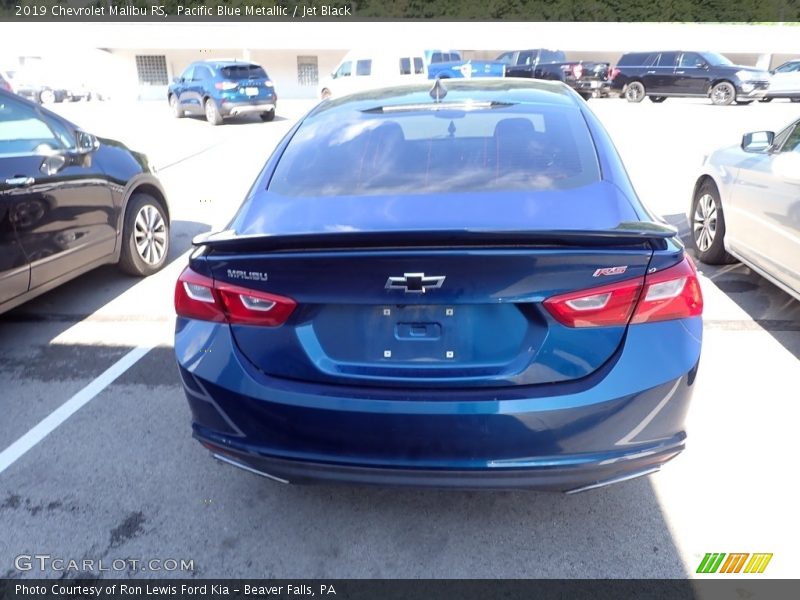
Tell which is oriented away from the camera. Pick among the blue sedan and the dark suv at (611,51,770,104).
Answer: the blue sedan

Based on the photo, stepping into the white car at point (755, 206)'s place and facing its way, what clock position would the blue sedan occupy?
The blue sedan is roughly at 8 o'clock from the white car.

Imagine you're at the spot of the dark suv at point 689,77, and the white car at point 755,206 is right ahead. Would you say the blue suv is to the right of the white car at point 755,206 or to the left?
right

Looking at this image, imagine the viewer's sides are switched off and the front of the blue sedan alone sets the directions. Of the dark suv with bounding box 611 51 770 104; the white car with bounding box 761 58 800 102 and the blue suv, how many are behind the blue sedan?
0

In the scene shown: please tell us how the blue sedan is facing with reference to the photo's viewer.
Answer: facing away from the viewer

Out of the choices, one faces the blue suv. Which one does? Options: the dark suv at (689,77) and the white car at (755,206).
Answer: the white car

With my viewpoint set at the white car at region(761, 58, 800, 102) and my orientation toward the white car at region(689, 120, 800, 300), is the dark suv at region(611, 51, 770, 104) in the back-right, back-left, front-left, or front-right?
front-right

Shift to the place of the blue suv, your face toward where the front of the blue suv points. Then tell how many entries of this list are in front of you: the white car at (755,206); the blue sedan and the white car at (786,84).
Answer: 0

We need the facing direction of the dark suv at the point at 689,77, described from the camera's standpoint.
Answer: facing the viewer and to the right of the viewer

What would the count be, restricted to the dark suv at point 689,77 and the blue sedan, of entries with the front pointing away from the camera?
1

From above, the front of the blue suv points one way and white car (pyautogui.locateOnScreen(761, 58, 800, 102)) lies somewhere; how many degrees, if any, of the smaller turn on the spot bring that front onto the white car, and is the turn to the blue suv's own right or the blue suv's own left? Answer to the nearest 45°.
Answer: approximately 135° to the blue suv's own right

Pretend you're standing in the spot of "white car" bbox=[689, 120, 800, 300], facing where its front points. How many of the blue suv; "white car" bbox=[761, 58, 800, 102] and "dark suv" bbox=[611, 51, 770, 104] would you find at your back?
0

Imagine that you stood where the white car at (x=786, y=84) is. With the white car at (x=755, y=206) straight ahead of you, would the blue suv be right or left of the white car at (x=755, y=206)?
right

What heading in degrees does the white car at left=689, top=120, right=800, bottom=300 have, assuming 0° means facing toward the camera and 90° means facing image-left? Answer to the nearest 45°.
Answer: approximately 135°

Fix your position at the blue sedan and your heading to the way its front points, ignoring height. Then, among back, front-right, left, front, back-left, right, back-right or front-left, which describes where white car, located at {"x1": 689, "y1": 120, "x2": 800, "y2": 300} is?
front-right

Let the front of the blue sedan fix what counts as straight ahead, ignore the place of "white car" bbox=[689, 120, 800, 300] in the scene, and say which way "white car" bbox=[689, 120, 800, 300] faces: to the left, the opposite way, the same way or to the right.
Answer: the same way

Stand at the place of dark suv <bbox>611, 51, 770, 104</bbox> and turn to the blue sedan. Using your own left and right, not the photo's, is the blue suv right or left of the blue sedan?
right
